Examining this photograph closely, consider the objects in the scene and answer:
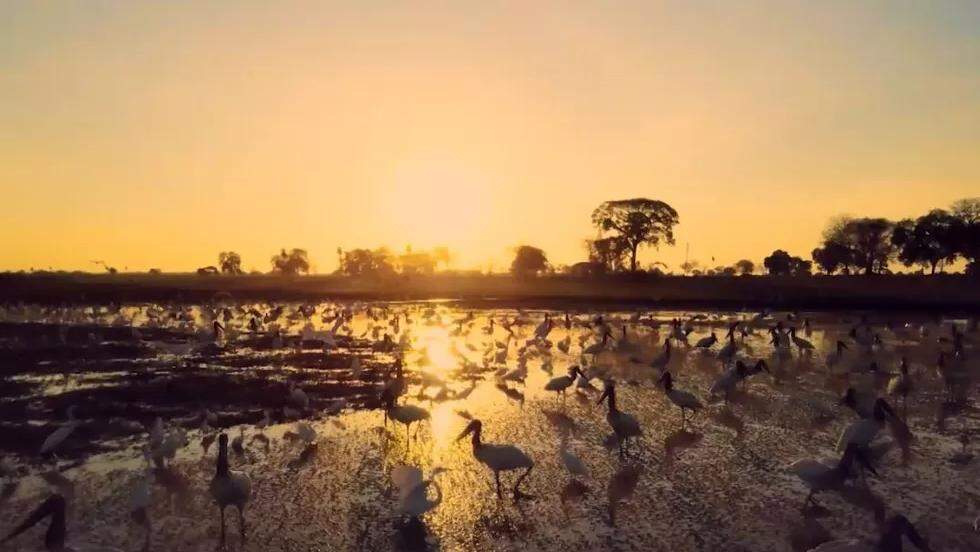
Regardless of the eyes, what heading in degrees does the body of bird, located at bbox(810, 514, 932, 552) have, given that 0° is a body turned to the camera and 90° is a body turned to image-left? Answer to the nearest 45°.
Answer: approximately 270°

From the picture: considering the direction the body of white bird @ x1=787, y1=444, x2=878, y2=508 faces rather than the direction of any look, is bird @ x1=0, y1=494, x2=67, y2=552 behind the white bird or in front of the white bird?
behind

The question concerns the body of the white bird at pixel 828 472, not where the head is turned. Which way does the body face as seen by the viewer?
to the viewer's right

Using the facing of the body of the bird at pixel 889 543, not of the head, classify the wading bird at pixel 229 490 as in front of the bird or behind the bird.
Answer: behind
